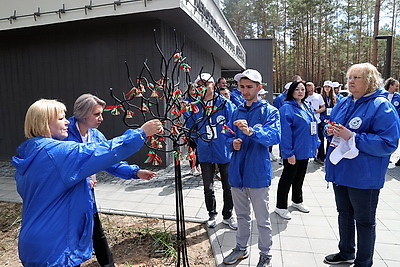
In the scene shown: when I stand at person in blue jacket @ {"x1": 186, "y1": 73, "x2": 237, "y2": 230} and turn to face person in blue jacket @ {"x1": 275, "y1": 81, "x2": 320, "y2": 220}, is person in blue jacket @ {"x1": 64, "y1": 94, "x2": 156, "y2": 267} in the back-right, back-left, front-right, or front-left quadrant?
back-right

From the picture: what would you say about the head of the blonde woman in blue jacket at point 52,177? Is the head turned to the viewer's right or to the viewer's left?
to the viewer's right

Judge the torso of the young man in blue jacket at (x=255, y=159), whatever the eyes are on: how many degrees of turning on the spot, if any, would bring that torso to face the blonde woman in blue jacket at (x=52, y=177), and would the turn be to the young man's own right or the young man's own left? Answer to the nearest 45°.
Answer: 0° — they already face them

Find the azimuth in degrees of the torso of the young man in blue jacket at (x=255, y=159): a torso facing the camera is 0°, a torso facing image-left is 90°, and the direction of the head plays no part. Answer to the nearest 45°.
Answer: approximately 45°

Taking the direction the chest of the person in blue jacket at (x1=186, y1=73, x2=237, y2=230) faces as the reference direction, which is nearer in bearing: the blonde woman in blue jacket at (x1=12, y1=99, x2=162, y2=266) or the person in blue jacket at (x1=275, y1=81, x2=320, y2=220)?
the blonde woman in blue jacket

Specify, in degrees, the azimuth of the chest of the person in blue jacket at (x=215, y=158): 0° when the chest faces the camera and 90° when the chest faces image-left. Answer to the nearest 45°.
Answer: approximately 0°

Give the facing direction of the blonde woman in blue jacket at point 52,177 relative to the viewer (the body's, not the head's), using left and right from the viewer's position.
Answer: facing to the right of the viewer

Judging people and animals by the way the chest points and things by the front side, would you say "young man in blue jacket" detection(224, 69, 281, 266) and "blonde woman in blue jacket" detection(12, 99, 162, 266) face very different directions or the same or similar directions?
very different directions

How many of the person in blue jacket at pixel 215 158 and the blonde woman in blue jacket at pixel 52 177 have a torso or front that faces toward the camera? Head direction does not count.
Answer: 1

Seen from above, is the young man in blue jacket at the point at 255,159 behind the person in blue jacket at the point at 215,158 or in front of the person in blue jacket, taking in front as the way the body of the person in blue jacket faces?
in front

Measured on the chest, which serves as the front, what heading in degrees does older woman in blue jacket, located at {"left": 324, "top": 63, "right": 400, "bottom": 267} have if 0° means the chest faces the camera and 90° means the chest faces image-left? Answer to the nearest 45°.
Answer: approximately 45°

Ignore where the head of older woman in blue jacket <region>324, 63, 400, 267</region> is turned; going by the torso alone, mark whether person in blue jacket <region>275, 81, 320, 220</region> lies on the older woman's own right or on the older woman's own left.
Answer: on the older woman's own right
